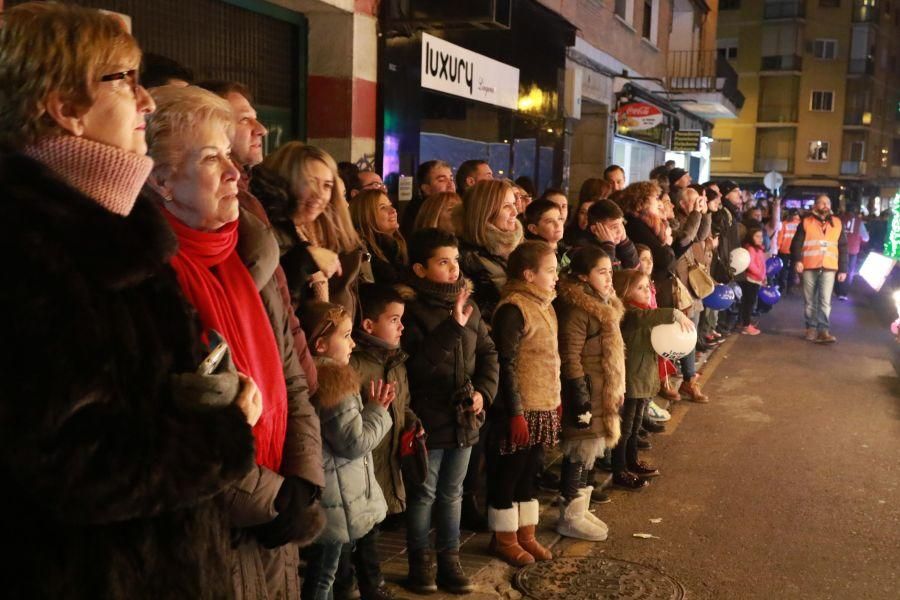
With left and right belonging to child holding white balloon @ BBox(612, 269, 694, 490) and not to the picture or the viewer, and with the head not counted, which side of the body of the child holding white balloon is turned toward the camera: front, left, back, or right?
right

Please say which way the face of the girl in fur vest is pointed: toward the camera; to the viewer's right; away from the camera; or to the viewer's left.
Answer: to the viewer's right

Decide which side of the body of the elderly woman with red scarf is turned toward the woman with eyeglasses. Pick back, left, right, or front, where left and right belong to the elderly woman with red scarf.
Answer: right

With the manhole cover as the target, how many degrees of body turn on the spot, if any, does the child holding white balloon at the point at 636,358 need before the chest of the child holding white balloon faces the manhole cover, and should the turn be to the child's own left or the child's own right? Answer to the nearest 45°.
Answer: approximately 90° to the child's own right

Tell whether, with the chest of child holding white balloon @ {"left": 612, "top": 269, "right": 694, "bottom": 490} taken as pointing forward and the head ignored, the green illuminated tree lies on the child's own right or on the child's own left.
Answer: on the child's own left

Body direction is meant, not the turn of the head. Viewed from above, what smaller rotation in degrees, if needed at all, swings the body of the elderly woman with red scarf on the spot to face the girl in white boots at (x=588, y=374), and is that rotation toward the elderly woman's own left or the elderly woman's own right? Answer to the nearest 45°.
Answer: approximately 90° to the elderly woman's own left

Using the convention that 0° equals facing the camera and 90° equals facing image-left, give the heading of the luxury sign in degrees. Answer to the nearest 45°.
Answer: approximately 315°

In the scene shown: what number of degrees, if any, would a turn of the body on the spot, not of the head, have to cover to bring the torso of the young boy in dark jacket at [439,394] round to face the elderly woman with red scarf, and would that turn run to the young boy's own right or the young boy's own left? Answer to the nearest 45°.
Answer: approximately 45° to the young boy's own right

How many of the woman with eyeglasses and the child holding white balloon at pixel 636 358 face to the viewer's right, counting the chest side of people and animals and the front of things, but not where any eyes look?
2

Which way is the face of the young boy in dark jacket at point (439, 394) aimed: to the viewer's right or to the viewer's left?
to the viewer's right

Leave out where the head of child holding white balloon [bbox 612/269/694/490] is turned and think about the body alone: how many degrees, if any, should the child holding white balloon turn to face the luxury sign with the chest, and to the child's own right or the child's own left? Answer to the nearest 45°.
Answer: approximately 135° to the child's own left

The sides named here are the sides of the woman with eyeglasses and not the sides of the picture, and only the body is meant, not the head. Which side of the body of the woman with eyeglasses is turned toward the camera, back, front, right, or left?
right
